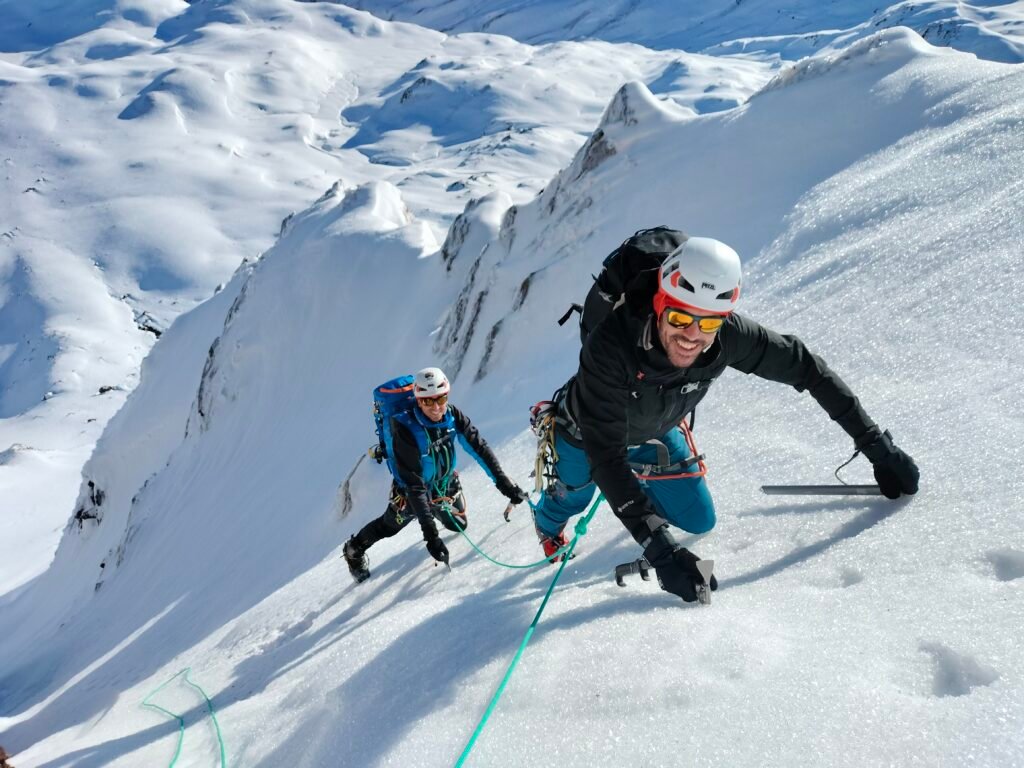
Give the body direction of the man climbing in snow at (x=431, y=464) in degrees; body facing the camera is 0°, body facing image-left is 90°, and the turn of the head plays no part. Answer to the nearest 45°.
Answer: approximately 315°

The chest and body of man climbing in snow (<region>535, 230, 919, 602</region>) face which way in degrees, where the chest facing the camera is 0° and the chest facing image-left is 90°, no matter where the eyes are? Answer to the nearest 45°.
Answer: approximately 315°

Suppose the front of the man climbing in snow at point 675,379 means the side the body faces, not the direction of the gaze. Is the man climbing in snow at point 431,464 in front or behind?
behind
